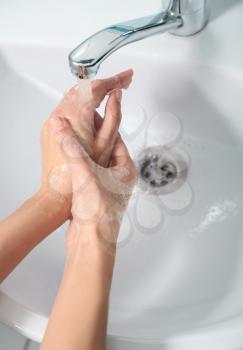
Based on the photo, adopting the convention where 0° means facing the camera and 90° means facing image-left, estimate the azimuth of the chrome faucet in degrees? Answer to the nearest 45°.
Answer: approximately 45°
